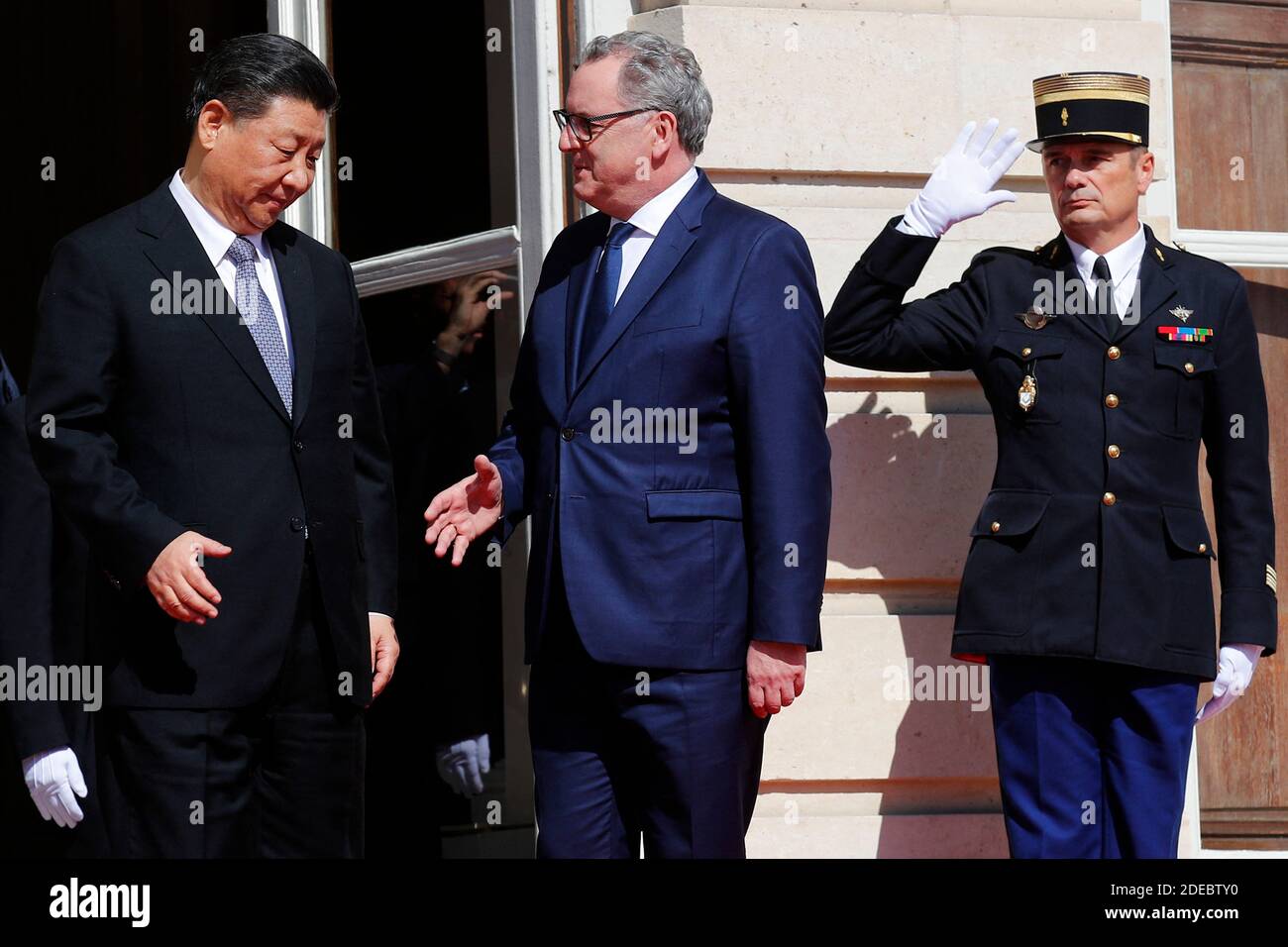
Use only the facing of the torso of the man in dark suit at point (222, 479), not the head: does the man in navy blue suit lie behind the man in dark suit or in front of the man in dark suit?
in front

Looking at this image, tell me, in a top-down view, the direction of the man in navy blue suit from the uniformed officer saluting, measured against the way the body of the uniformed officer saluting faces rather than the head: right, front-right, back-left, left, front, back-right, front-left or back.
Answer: front-right

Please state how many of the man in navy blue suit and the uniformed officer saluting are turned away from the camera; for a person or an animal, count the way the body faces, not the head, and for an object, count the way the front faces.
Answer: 0

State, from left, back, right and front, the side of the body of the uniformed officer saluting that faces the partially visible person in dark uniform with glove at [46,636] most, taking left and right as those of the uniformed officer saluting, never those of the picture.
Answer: right

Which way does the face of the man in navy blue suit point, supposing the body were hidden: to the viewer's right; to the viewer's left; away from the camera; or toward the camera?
to the viewer's left

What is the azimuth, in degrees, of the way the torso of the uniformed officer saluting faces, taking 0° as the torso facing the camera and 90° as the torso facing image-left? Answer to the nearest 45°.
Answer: approximately 0°

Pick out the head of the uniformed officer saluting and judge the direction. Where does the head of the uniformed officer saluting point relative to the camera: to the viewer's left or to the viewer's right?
to the viewer's left

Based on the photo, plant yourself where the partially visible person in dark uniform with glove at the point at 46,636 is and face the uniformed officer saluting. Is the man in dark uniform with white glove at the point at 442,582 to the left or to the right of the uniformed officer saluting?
left

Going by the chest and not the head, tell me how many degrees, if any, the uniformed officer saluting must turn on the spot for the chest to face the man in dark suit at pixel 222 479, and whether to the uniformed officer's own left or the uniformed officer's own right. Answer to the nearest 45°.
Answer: approximately 45° to the uniformed officer's own right

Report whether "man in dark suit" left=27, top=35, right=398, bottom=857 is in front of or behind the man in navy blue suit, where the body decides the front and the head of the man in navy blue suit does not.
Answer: in front

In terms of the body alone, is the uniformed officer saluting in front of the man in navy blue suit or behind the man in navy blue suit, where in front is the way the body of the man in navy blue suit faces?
behind

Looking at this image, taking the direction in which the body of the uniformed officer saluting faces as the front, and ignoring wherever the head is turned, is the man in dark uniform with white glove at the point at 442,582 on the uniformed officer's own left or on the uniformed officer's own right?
on the uniformed officer's own right

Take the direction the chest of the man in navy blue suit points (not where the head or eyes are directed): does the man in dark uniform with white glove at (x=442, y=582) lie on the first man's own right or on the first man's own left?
on the first man's own right
